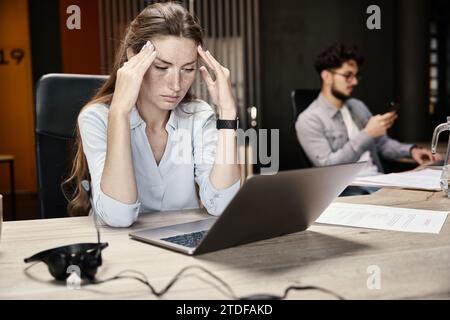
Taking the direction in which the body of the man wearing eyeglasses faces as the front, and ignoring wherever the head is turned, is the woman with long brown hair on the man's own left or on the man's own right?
on the man's own right

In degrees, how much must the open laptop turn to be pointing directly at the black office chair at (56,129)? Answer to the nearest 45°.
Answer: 0° — it already faces it

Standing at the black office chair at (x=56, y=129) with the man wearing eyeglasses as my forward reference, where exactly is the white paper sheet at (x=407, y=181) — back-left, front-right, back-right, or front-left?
front-right

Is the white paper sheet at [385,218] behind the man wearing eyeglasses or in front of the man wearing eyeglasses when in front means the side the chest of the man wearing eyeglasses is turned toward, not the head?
in front

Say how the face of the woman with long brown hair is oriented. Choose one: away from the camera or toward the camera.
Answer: toward the camera

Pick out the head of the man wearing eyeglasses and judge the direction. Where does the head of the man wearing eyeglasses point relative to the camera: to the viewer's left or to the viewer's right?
to the viewer's right

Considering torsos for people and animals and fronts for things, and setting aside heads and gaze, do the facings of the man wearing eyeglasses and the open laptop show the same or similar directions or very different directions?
very different directions

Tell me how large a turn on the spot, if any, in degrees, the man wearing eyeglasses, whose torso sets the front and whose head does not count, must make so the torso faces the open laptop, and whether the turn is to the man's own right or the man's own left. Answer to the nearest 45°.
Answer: approximately 45° to the man's own right

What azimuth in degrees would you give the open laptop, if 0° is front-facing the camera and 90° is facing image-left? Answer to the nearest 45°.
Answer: approximately 135°
